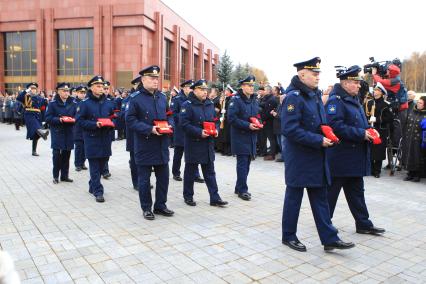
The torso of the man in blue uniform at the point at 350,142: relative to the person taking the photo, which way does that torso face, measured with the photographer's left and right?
facing to the right of the viewer

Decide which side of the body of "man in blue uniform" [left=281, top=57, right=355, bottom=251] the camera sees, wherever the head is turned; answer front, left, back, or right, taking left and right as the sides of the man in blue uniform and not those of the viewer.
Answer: right

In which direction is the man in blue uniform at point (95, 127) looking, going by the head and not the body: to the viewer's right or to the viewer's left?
to the viewer's right

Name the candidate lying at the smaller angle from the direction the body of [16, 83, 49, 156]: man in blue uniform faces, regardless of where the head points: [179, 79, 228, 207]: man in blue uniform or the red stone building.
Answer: the man in blue uniform

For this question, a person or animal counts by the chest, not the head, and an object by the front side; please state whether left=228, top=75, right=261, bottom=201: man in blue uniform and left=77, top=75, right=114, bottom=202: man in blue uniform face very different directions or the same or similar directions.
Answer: same or similar directions

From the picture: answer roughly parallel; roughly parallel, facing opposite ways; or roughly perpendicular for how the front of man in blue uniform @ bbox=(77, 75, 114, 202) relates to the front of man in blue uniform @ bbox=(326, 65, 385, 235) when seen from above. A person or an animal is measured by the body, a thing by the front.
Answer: roughly parallel

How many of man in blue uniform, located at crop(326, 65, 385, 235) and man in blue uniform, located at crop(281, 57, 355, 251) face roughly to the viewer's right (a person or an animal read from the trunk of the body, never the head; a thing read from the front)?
2

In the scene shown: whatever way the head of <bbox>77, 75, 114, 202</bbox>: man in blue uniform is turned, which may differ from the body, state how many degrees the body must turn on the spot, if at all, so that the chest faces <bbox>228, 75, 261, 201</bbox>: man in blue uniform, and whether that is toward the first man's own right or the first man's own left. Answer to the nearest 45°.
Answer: approximately 45° to the first man's own left

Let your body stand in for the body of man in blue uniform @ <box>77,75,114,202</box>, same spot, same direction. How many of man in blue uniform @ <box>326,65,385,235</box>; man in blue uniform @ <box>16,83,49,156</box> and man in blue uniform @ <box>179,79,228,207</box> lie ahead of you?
2

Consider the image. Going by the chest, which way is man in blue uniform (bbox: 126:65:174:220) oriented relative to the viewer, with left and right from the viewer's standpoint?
facing the viewer and to the right of the viewer

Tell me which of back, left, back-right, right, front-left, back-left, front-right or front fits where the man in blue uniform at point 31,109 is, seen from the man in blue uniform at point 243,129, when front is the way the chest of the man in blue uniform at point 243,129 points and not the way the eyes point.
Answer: back

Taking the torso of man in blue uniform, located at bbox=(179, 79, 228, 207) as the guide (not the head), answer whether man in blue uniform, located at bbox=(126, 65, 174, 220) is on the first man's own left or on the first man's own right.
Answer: on the first man's own right

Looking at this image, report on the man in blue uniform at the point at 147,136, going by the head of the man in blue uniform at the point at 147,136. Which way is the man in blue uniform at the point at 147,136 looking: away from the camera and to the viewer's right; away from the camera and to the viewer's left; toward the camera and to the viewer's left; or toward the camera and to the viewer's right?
toward the camera and to the viewer's right

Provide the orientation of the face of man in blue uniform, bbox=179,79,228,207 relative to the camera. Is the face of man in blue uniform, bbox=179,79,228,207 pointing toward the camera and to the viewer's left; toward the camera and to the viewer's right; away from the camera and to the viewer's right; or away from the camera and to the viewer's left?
toward the camera and to the viewer's right

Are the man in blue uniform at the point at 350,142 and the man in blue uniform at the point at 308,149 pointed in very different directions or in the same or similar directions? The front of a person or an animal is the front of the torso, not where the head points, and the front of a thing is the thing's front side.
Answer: same or similar directions

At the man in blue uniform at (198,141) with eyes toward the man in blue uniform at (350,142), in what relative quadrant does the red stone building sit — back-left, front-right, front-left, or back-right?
back-left

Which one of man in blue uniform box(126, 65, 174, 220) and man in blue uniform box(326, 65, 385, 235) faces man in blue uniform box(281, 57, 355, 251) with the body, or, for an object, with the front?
man in blue uniform box(126, 65, 174, 220)
